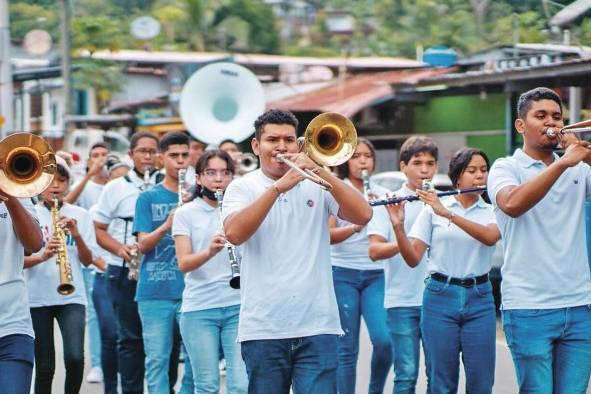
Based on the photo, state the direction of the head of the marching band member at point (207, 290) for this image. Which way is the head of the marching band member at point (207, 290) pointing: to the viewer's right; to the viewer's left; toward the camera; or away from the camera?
toward the camera

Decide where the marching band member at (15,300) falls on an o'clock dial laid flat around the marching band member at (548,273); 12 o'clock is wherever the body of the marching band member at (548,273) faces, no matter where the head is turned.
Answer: the marching band member at (15,300) is roughly at 4 o'clock from the marching band member at (548,273).

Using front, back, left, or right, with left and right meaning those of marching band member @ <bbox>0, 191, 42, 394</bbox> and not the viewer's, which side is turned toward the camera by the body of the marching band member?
front

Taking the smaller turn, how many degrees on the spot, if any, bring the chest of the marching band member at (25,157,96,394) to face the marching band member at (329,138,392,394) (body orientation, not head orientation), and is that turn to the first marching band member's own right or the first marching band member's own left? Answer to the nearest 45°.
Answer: approximately 90° to the first marching band member's own left

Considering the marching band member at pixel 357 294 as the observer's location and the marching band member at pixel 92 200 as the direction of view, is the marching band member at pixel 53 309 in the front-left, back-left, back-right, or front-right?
front-left

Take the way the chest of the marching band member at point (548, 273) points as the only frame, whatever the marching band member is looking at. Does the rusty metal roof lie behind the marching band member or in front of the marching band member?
behind

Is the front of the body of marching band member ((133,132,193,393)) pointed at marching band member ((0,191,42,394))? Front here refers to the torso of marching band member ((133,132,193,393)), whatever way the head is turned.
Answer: no

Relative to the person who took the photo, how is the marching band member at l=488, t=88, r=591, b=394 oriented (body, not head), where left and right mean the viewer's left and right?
facing the viewer and to the right of the viewer

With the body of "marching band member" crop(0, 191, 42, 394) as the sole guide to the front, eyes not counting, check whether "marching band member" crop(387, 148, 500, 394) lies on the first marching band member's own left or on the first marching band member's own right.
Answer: on the first marching band member's own left

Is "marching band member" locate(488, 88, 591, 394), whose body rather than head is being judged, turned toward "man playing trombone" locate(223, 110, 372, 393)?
no

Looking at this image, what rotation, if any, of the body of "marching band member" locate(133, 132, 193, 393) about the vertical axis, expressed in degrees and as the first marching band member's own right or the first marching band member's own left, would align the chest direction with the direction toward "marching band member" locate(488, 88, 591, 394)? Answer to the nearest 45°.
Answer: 0° — they already face them

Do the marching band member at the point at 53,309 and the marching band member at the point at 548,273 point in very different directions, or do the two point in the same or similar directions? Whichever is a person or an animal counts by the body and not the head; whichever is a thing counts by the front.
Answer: same or similar directions

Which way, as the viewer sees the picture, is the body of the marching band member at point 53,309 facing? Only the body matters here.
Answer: toward the camera

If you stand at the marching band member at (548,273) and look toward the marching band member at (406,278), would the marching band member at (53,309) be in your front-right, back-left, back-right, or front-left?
front-left
